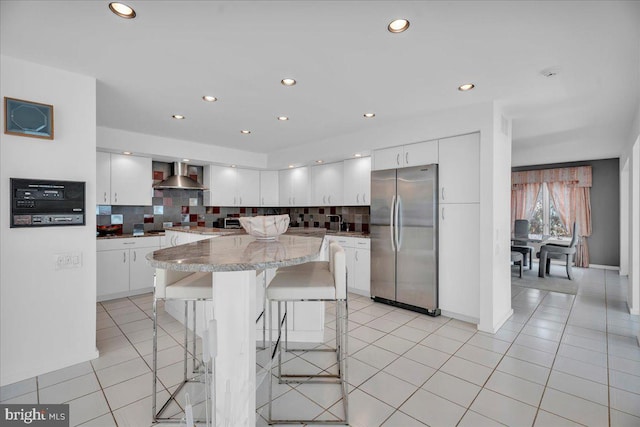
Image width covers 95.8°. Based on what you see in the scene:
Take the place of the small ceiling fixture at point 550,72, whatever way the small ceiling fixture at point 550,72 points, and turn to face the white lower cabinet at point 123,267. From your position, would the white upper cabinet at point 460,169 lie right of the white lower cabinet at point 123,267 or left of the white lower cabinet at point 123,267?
right

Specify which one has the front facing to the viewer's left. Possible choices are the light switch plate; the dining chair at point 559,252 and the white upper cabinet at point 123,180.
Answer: the dining chair

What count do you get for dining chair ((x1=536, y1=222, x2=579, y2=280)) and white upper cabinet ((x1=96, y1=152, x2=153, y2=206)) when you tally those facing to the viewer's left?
1

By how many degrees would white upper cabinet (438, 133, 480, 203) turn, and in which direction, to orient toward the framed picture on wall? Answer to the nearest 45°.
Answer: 0° — it already faces it

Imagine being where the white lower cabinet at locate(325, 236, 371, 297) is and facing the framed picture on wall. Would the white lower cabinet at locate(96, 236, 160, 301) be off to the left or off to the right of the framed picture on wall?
right

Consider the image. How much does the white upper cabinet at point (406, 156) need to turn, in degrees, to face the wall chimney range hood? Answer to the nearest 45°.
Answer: approximately 45° to its right

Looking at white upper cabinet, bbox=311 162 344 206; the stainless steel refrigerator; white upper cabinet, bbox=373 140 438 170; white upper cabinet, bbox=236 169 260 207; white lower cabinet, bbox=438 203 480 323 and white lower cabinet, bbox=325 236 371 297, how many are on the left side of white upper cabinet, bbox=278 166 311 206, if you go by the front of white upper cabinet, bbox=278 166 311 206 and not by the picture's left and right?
5

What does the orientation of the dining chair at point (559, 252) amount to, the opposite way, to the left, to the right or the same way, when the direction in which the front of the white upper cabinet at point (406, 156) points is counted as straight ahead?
to the right

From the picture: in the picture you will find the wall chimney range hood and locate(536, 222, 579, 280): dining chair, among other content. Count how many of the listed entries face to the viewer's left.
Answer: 1

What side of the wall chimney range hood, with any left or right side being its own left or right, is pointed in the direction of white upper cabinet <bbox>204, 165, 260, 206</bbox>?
left
